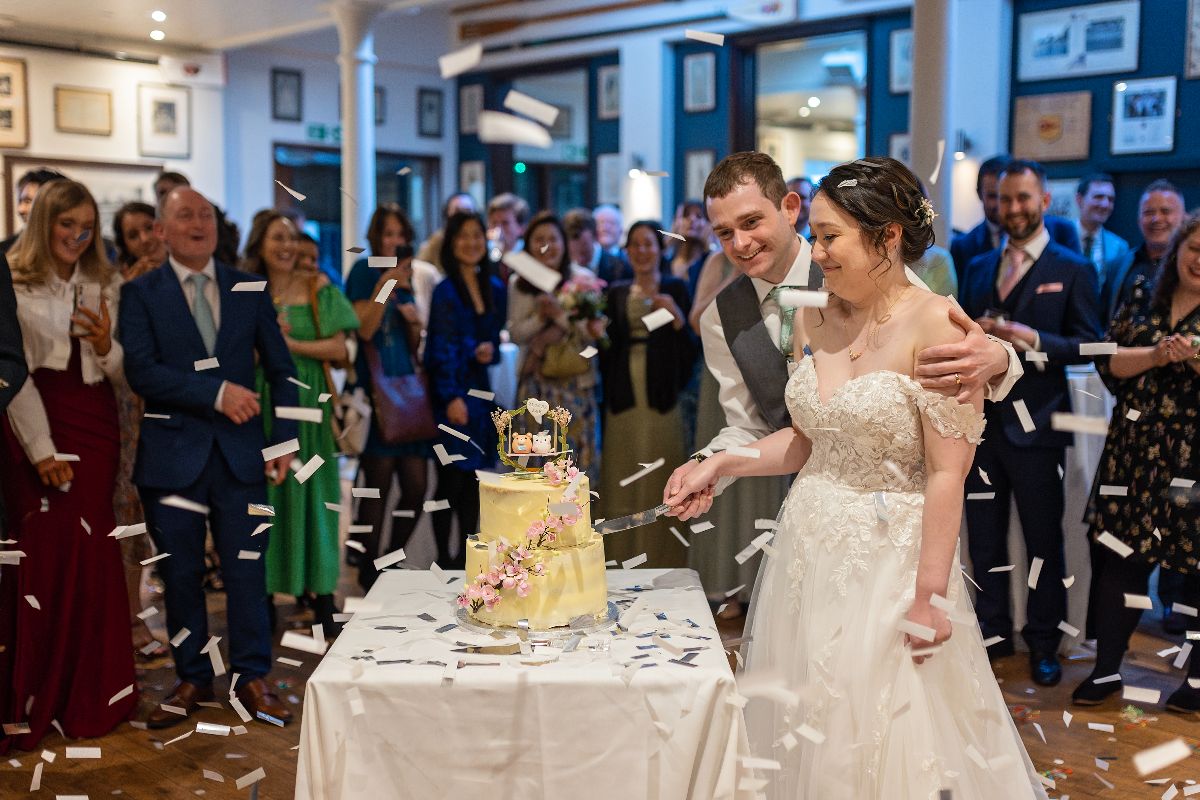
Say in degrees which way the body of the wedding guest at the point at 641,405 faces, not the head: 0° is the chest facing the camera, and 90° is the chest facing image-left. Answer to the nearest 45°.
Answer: approximately 0°

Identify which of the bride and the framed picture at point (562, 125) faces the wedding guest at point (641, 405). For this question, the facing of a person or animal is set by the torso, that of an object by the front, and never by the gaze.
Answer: the framed picture

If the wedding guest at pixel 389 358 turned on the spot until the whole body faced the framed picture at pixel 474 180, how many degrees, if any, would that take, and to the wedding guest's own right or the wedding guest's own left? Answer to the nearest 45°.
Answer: approximately 135° to the wedding guest's own left

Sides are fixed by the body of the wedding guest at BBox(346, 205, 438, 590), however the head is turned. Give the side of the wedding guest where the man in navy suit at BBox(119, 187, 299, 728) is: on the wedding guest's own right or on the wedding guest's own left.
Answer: on the wedding guest's own right

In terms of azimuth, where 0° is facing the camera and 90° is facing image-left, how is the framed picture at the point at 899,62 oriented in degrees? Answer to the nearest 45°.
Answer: approximately 0°

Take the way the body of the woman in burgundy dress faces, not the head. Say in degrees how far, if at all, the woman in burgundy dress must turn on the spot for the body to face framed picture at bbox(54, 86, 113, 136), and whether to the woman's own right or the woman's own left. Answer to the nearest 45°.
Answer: approximately 135° to the woman's own left

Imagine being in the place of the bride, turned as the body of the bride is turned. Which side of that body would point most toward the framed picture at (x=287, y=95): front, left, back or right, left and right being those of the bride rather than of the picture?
right

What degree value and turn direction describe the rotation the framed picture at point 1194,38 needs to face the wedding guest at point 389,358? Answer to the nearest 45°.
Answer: approximately 45° to its right

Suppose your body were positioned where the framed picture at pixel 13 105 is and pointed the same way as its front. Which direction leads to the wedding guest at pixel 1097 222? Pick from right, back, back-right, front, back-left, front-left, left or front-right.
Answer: front-left

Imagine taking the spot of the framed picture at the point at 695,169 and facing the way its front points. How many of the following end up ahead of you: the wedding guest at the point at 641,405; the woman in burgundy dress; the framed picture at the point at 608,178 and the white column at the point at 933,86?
3

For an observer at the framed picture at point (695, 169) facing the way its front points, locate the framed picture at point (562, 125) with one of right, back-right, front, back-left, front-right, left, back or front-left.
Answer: back-right

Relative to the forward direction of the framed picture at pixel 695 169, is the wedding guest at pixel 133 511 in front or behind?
in front

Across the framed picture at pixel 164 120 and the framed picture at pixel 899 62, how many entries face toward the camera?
2
